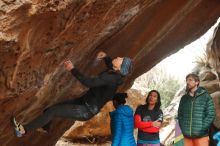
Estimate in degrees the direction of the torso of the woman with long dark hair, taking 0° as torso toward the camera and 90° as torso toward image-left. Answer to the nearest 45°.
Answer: approximately 0°

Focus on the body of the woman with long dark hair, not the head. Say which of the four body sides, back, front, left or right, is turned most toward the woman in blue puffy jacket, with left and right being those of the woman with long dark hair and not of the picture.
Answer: right
